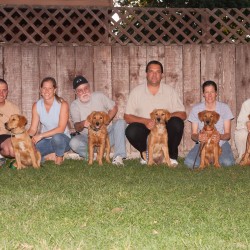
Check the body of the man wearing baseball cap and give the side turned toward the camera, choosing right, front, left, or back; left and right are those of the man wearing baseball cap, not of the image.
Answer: front

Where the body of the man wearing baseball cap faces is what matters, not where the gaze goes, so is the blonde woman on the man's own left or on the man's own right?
on the man's own right

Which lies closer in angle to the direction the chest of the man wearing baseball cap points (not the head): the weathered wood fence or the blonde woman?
the blonde woman
